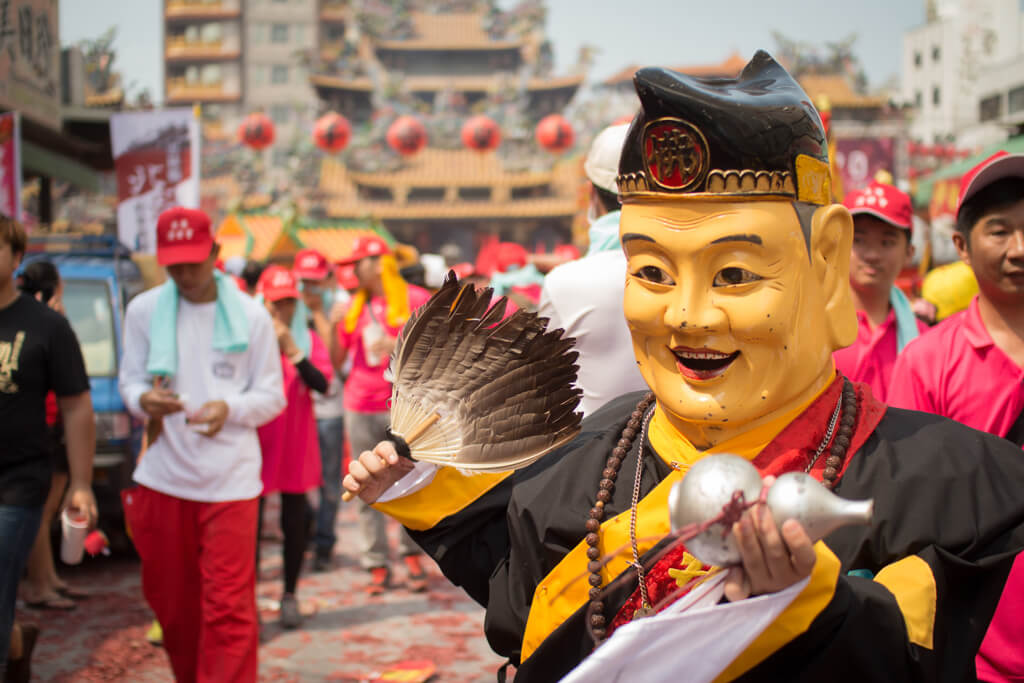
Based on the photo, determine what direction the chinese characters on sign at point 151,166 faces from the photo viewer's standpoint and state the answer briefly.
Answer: facing the viewer

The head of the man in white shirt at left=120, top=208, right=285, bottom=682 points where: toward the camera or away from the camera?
toward the camera

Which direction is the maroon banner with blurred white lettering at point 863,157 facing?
toward the camera

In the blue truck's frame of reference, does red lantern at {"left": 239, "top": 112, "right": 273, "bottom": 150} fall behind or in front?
behind

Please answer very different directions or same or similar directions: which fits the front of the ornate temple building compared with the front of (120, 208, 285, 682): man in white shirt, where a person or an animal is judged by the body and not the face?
same or similar directions

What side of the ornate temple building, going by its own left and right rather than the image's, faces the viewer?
front

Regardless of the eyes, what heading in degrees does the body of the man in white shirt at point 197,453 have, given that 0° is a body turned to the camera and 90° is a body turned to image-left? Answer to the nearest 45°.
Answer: approximately 0°

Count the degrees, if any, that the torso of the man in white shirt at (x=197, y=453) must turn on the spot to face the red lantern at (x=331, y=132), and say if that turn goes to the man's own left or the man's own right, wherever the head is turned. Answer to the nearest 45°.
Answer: approximately 180°
